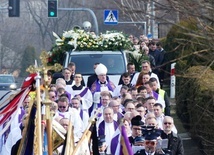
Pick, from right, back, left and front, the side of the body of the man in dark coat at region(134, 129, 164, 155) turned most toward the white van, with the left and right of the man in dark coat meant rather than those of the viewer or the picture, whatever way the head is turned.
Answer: back

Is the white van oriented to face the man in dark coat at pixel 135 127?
yes

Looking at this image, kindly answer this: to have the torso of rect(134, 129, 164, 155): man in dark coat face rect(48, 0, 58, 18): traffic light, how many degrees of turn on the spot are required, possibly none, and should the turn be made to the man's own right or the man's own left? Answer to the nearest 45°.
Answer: approximately 180°

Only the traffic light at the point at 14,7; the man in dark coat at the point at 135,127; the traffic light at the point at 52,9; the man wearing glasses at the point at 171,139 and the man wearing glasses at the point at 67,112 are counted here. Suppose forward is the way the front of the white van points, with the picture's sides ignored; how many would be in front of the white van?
3

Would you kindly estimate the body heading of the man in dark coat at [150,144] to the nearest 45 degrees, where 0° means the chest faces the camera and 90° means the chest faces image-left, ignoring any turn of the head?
approximately 0°
